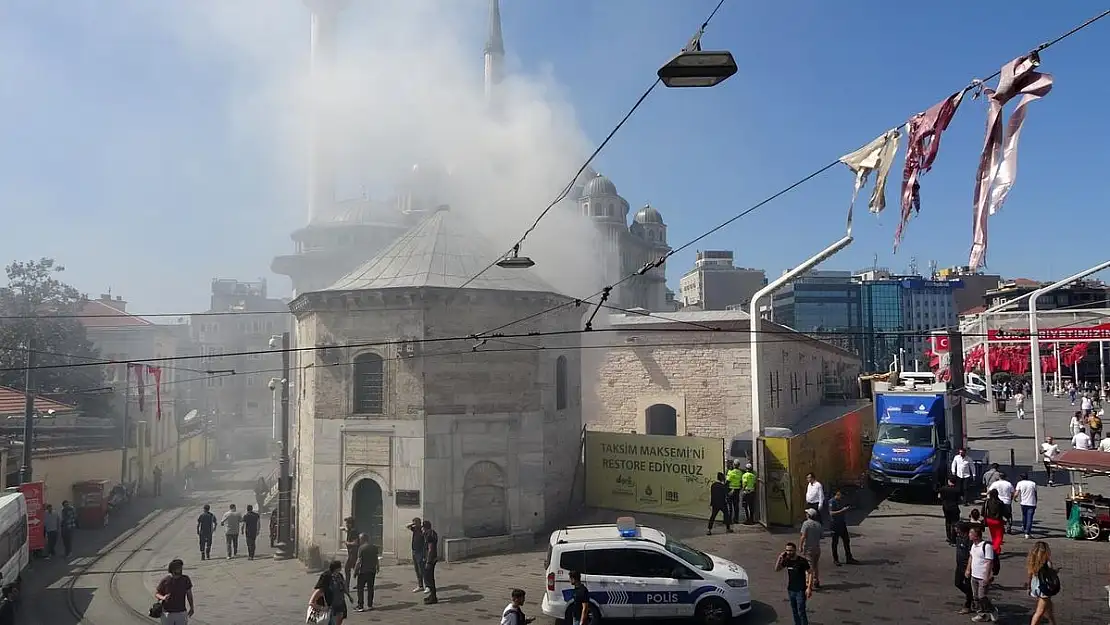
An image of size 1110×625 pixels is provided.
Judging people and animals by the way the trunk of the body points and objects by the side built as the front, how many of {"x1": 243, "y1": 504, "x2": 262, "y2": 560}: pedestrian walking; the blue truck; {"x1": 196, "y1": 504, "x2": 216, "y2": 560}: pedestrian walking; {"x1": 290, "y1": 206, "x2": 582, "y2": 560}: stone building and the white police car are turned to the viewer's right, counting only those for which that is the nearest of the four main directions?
1

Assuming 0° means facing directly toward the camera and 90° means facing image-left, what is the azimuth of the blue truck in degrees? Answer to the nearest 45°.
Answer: approximately 0°

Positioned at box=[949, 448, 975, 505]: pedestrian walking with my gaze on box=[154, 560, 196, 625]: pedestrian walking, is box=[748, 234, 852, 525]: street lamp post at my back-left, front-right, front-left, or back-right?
front-right

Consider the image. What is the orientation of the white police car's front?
to the viewer's right

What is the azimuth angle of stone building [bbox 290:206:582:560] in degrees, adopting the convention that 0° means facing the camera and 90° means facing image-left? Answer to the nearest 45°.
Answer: approximately 45°

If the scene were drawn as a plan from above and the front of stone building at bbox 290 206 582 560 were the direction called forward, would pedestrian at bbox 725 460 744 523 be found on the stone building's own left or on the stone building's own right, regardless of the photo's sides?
on the stone building's own left

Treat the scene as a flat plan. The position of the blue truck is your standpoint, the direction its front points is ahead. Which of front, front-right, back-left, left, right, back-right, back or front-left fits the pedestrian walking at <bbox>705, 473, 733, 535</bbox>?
front-right

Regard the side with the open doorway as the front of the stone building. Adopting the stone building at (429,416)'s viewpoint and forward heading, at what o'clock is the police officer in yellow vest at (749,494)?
The police officer in yellow vest is roughly at 8 o'clock from the stone building.
